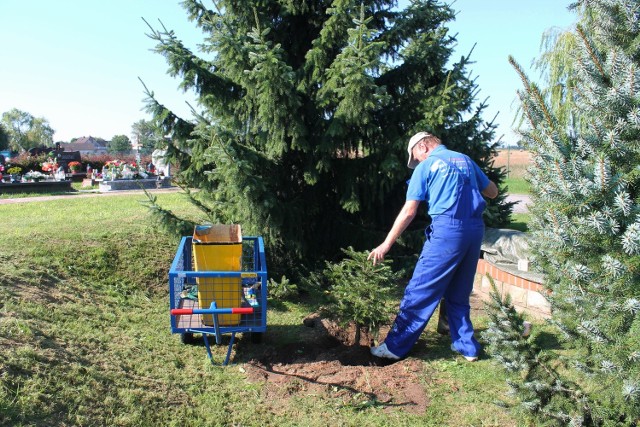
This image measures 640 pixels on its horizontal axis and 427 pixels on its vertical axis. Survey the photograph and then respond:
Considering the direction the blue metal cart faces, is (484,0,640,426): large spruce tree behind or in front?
in front

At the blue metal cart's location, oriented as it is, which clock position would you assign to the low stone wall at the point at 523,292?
The low stone wall is roughly at 9 o'clock from the blue metal cart.

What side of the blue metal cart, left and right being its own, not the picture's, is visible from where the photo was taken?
front

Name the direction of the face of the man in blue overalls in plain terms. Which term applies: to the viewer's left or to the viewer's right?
to the viewer's left

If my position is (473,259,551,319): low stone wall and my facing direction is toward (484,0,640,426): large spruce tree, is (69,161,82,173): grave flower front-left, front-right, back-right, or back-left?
back-right

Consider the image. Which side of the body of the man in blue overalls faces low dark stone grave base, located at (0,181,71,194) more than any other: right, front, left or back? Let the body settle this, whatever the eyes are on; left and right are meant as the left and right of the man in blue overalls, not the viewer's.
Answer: front

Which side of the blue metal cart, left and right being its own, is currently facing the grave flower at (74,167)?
back

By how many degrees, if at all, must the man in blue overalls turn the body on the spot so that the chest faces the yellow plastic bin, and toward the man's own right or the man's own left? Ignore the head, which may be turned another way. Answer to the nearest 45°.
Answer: approximately 45° to the man's own left

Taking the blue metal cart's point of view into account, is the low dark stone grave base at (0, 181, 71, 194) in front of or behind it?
behind

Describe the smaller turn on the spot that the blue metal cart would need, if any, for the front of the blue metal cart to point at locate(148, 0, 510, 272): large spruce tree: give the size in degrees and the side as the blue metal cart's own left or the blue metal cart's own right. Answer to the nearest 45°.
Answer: approximately 135° to the blue metal cart's own left

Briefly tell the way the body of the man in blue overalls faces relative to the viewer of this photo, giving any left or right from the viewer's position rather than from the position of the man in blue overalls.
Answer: facing away from the viewer and to the left of the viewer

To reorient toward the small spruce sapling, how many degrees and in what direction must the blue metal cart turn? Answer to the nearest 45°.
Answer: approximately 90° to its left

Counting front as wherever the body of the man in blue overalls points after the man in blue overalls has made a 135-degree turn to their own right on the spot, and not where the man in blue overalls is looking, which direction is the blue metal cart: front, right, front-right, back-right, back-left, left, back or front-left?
back
